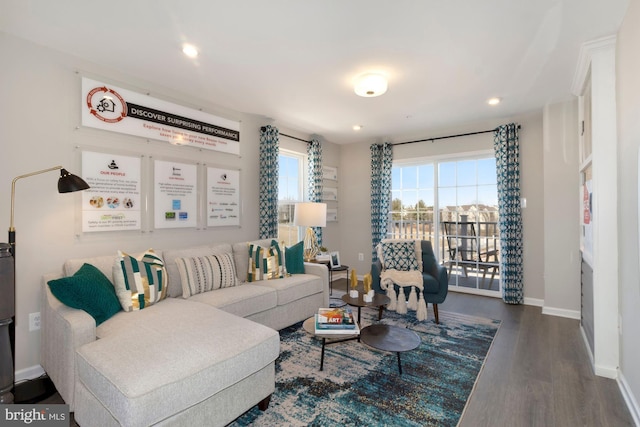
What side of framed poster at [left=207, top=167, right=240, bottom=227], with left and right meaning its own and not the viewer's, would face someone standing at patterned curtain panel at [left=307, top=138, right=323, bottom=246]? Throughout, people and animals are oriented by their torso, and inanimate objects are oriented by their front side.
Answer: left

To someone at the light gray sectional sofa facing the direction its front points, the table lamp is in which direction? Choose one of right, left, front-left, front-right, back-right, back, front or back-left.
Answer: left

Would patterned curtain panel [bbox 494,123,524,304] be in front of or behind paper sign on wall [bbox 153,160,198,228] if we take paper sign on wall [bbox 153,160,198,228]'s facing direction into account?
in front

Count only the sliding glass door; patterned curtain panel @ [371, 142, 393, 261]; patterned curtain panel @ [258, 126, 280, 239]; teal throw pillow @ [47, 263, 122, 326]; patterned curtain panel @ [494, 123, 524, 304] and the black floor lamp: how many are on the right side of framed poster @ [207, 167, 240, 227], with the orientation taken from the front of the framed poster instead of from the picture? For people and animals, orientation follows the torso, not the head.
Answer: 2

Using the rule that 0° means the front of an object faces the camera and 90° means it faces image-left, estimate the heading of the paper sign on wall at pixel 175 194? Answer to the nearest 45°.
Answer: approximately 315°

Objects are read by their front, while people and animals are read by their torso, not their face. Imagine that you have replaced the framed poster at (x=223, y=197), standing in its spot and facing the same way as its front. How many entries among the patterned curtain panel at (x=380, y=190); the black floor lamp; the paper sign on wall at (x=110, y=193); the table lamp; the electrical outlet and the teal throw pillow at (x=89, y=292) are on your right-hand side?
4

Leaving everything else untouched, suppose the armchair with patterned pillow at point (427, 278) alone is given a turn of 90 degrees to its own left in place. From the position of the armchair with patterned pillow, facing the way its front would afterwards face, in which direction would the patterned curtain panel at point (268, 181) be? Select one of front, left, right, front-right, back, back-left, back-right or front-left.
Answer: back-right

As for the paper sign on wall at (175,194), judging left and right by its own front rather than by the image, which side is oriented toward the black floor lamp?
right

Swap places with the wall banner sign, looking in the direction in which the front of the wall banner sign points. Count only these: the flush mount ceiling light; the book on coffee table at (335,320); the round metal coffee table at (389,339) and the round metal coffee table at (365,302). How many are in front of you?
4

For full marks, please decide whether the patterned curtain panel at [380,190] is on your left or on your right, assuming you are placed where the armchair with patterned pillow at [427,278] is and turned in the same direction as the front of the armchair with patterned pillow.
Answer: on your right

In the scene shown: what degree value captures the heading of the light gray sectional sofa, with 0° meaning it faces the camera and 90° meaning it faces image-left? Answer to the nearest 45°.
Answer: approximately 315°

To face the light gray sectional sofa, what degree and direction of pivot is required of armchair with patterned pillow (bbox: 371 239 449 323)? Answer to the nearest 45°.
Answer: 0° — it already faces it
